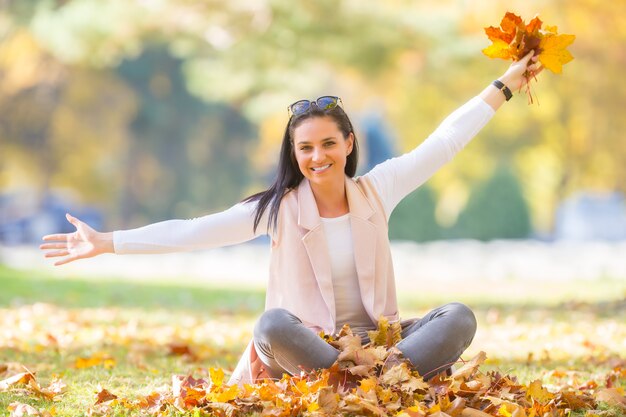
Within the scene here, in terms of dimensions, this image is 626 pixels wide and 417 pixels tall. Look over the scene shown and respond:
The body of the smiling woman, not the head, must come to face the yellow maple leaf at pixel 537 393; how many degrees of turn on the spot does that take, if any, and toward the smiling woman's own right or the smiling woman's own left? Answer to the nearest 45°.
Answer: approximately 45° to the smiling woman's own left

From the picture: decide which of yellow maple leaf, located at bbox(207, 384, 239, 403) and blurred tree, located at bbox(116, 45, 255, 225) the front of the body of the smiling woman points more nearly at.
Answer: the yellow maple leaf

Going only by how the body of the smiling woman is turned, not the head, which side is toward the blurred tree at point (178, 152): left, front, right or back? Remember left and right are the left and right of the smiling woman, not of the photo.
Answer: back

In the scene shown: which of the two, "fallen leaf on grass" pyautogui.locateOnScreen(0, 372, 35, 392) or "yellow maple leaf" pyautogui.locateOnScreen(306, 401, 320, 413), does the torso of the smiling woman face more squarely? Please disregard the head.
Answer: the yellow maple leaf

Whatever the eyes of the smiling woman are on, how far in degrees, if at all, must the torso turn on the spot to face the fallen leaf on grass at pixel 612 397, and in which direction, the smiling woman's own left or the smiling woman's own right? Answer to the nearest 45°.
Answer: approximately 90° to the smiling woman's own left

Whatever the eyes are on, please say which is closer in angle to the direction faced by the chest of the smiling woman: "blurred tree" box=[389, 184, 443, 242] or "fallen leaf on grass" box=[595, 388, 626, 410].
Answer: the fallen leaf on grass

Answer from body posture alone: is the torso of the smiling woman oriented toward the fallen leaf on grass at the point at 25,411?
no

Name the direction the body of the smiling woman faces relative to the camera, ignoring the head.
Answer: toward the camera

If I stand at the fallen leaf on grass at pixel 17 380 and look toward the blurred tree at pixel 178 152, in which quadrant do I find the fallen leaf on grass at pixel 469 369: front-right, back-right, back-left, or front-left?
back-right

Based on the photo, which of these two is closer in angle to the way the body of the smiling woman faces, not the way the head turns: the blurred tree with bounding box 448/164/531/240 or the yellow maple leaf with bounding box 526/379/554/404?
the yellow maple leaf

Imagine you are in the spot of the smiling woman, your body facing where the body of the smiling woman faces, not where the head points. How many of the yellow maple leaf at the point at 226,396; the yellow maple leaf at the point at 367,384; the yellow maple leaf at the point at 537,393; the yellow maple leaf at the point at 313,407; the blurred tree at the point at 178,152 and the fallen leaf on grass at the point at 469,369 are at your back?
1

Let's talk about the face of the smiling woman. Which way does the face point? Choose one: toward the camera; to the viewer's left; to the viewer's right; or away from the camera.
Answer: toward the camera

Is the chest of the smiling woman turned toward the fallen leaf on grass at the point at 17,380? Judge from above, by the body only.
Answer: no

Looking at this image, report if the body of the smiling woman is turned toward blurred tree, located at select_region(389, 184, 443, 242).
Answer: no

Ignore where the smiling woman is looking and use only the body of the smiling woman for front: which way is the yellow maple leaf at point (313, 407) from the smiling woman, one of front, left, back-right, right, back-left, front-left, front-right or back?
front

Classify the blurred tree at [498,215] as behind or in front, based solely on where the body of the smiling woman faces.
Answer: behind

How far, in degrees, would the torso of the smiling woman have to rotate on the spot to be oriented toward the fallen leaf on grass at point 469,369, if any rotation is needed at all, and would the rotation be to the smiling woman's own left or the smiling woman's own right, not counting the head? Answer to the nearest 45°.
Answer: approximately 45° to the smiling woman's own left

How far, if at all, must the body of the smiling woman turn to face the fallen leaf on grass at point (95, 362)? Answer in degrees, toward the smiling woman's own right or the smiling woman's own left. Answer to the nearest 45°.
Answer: approximately 135° to the smiling woman's own right
